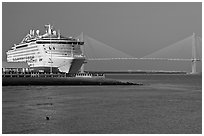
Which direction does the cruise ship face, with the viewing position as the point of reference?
facing the viewer and to the right of the viewer
